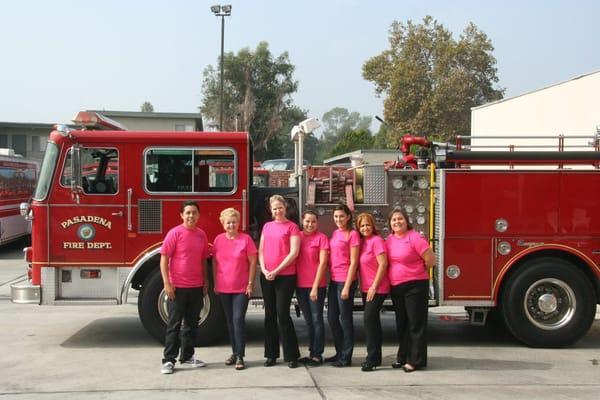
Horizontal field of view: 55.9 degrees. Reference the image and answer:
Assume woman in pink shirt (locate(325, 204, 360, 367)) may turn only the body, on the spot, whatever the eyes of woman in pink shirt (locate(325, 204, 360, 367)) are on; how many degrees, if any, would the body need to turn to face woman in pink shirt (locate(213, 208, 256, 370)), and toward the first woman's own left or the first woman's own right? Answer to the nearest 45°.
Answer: approximately 45° to the first woman's own right

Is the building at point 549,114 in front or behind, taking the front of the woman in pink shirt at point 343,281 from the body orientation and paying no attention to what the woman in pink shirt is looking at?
behind

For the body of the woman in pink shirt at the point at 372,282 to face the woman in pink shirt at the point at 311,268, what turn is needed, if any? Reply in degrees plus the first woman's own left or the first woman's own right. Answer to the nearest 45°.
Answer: approximately 45° to the first woman's own right

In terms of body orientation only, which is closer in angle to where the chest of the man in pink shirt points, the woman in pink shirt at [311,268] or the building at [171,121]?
the woman in pink shirt

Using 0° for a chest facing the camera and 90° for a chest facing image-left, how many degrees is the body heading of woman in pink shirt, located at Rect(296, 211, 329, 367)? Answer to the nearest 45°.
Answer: approximately 45°

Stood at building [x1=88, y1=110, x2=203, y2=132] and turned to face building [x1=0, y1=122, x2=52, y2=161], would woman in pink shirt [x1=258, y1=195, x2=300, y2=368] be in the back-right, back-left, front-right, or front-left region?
back-left

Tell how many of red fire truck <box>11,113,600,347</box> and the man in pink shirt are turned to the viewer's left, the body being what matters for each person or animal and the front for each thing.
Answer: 1

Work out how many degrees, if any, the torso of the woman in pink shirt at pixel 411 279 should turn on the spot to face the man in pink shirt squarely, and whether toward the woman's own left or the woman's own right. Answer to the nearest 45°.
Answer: approximately 45° to the woman's own right

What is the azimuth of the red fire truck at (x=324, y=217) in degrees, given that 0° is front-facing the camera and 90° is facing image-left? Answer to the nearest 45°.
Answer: approximately 90°

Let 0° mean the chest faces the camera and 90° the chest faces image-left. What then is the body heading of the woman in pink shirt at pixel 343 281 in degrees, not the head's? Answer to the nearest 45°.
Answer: approximately 45°

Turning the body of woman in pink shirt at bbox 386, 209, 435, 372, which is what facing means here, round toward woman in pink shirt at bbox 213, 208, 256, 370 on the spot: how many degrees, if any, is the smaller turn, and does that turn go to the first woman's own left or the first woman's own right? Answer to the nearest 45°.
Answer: approximately 45° to the first woman's own right

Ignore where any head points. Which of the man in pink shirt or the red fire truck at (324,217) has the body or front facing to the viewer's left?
the red fire truck

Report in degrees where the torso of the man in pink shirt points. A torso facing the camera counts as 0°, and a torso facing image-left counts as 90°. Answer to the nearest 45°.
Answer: approximately 315°

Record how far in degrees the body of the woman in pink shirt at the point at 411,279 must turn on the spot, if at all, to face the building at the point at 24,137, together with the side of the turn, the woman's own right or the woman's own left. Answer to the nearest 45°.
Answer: approximately 90° to the woman's own right
